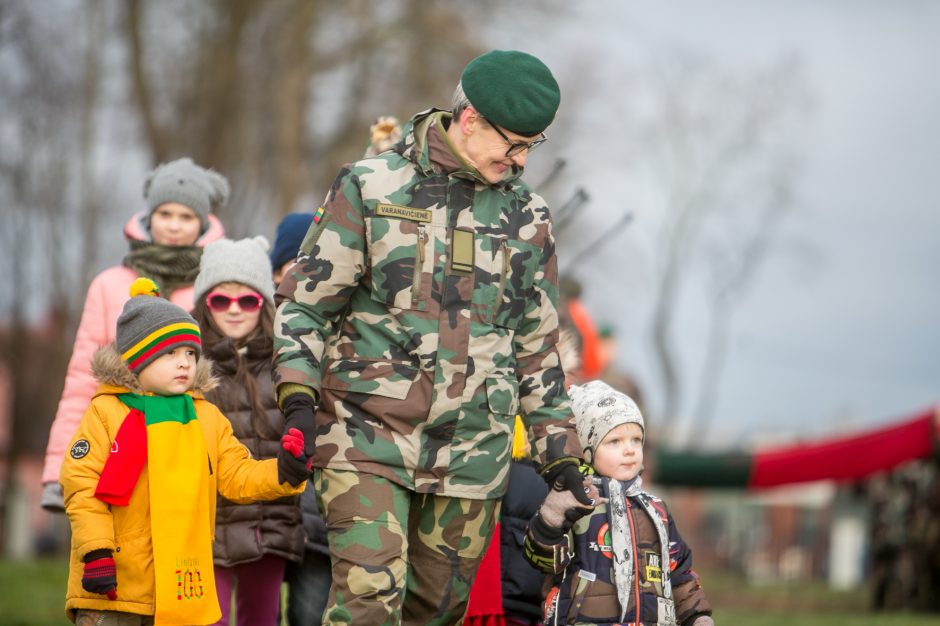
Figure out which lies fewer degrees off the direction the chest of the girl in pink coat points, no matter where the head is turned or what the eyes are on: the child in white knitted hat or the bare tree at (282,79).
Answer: the child in white knitted hat

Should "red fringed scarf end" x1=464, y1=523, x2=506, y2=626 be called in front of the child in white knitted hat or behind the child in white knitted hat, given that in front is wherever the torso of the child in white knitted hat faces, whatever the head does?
behind

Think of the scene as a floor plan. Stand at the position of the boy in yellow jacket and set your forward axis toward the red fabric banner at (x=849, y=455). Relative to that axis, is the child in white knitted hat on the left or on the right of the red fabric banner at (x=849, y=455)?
right

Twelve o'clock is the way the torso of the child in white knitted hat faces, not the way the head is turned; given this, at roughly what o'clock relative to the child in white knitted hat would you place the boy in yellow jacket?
The boy in yellow jacket is roughly at 4 o'clock from the child in white knitted hat.

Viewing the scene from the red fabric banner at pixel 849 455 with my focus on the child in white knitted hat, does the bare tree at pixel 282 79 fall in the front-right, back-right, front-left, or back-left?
back-right

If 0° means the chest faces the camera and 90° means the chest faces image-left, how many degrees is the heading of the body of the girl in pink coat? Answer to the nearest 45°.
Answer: approximately 0°

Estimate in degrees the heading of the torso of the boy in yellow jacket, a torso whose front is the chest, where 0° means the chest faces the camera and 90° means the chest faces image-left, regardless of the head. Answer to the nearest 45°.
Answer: approximately 315°

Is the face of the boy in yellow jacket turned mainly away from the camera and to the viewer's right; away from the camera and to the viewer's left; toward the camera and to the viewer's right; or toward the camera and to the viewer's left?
toward the camera and to the viewer's right
